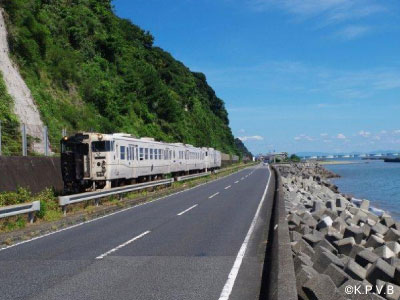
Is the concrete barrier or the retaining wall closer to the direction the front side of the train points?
the retaining wall

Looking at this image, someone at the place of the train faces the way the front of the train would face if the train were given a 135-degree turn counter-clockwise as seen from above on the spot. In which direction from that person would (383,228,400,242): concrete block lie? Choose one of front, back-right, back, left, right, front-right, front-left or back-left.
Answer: front-right

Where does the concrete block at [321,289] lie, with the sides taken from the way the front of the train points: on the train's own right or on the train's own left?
on the train's own left

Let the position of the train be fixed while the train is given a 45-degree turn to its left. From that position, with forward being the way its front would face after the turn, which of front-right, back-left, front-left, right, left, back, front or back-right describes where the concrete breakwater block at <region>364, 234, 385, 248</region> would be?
front-left

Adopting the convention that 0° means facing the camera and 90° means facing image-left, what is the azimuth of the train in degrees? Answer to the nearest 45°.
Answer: approximately 45°

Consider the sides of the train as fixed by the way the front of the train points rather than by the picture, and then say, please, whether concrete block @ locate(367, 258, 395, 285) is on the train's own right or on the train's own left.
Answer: on the train's own left

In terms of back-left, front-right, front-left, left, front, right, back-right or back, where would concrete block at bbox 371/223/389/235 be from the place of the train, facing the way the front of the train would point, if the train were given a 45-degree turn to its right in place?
back-left

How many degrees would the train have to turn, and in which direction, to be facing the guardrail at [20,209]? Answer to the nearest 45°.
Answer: approximately 45° to its left
